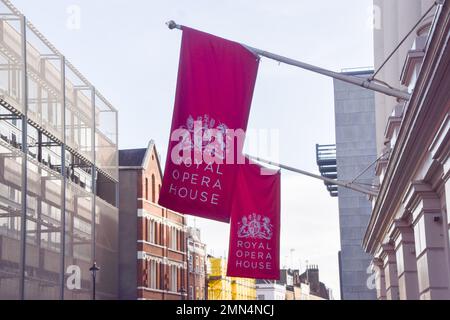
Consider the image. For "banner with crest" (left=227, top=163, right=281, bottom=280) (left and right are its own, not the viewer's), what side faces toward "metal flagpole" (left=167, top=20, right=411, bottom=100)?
front

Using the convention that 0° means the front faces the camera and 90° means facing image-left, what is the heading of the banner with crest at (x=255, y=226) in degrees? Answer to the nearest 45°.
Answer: approximately 0°

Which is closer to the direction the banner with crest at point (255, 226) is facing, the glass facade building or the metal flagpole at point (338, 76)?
the metal flagpole

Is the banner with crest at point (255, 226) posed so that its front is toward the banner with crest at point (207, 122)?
yes
